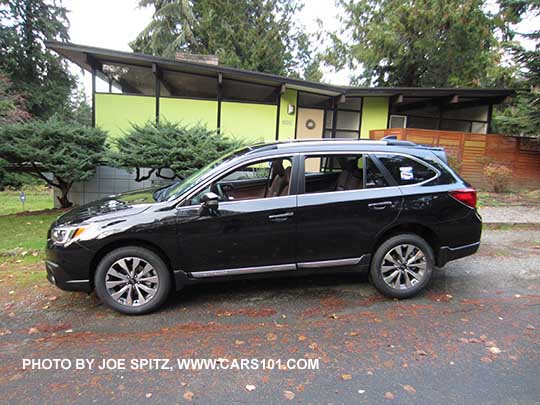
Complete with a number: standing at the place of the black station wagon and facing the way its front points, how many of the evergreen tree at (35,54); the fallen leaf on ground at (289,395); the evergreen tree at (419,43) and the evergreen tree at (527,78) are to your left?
1

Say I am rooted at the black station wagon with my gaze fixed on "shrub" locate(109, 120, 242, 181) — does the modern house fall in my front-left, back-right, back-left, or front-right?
front-right

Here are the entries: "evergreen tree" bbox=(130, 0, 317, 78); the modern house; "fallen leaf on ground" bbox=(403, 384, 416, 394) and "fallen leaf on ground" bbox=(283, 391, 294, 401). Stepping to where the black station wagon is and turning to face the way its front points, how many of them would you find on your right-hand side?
2

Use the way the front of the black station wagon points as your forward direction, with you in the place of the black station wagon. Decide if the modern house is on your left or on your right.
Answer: on your right

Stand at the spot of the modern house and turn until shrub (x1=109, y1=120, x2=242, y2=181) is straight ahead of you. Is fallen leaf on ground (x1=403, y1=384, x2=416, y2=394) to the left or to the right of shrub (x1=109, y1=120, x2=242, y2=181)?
left

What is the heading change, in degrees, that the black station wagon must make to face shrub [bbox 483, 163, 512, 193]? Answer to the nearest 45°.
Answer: approximately 135° to its right

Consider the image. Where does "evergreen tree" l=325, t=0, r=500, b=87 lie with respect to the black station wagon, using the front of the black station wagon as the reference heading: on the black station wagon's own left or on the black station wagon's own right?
on the black station wagon's own right

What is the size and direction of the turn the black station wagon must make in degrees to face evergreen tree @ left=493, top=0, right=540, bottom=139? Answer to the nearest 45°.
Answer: approximately 135° to its right

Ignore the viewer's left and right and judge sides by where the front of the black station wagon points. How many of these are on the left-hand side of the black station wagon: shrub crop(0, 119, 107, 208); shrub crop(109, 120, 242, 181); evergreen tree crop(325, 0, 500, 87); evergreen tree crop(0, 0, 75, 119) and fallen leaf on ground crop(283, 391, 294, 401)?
1

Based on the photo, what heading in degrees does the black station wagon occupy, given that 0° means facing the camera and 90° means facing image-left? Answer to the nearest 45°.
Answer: approximately 90°

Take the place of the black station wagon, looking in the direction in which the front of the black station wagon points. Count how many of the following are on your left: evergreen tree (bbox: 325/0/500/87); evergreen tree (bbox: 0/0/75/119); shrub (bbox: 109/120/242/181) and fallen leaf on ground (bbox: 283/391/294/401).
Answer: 1

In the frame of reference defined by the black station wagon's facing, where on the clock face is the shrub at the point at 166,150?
The shrub is roughly at 2 o'clock from the black station wagon.

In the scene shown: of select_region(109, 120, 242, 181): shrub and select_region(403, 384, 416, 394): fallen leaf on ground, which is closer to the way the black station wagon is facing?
the shrub

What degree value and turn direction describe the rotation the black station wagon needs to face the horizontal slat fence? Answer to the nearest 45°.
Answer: approximately 135° to its right

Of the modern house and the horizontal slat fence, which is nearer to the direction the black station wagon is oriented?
the modern house

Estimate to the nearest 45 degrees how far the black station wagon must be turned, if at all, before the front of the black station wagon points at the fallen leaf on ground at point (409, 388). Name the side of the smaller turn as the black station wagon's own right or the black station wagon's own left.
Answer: approximately 135° to the black station wagon's own left

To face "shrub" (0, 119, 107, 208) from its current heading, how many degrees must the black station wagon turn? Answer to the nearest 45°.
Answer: approximately 45° to its right
